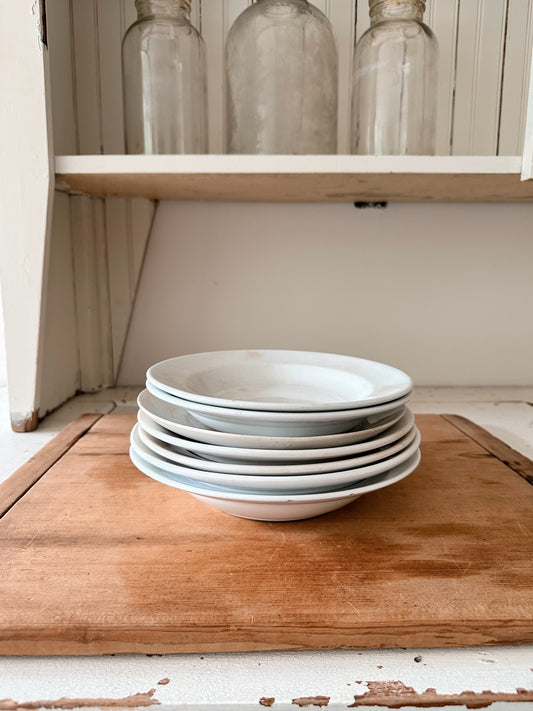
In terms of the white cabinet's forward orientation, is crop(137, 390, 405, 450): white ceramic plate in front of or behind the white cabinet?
in front

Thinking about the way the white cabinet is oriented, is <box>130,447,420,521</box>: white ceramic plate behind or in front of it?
in front

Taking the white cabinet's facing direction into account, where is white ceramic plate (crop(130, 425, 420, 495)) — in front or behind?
in front

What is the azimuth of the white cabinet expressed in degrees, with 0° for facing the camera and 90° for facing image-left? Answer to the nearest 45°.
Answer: approximately 0°
